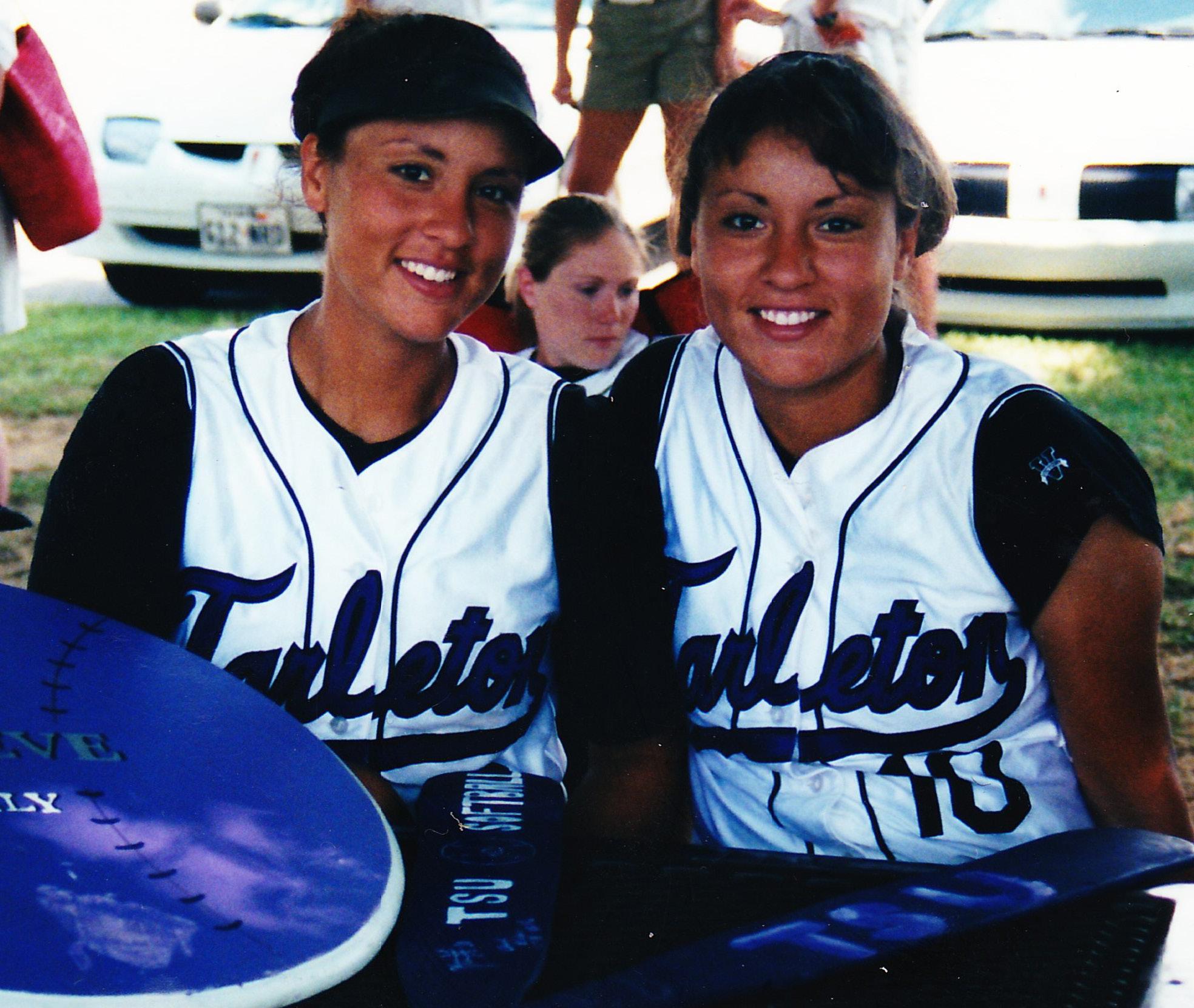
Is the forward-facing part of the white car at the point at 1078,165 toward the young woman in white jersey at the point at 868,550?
yes

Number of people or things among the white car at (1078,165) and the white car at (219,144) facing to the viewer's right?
0

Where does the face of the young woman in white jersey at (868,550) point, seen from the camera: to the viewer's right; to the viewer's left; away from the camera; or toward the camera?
toward the camera

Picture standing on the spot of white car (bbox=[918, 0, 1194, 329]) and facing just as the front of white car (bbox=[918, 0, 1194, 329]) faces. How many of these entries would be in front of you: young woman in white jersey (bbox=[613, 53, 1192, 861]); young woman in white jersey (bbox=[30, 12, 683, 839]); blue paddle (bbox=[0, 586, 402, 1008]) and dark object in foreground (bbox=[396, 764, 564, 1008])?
4

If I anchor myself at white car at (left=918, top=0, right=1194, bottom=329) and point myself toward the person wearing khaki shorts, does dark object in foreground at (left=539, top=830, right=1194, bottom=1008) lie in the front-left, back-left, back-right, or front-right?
front-left

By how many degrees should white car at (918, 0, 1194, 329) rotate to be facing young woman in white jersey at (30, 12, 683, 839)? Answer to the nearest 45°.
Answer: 0° — it already faces them

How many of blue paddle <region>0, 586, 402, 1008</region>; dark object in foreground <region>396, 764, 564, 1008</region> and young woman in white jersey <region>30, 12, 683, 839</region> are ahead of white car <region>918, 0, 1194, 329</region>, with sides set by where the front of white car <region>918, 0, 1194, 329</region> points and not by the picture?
3

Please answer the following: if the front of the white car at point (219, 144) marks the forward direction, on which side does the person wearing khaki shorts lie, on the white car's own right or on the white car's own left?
on the white car's own left

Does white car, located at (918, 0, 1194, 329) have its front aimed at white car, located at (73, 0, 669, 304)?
no

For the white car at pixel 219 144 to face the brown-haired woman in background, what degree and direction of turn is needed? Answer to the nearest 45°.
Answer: approximately 45° to its left

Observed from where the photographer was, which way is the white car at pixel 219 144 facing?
facing the viewer and to the left of the viewer

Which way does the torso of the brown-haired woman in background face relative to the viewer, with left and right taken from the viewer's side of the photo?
facing the viewer and to the right of the viewer

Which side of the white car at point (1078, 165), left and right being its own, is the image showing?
front

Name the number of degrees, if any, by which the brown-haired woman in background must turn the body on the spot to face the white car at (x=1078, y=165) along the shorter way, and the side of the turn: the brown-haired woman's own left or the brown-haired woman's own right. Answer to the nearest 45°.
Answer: approximately 90° to the brown-haired woman's own left

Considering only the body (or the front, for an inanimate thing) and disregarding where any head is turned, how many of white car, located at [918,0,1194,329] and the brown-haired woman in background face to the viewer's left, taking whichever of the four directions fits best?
0

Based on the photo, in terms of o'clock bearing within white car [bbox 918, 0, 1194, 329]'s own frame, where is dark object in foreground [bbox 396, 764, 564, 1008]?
The dark object in foreground is roughly at 12 o'clock from the white car.

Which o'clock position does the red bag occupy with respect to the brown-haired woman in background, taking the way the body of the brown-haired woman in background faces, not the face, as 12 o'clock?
The red bag is roughly at 3 o'clock from the brown-haired woman in background.

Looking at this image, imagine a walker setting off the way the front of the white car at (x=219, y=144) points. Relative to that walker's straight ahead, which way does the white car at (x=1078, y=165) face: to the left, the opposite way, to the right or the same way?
the same way
